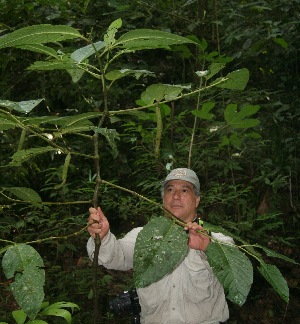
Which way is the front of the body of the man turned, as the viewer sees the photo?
toward the camera

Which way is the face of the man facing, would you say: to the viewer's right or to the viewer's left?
to the viewer's left
